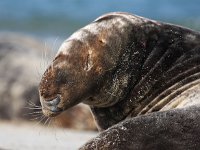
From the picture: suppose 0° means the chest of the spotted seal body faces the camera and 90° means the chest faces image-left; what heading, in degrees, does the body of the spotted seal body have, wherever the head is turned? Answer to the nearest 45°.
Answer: approximately 90°
